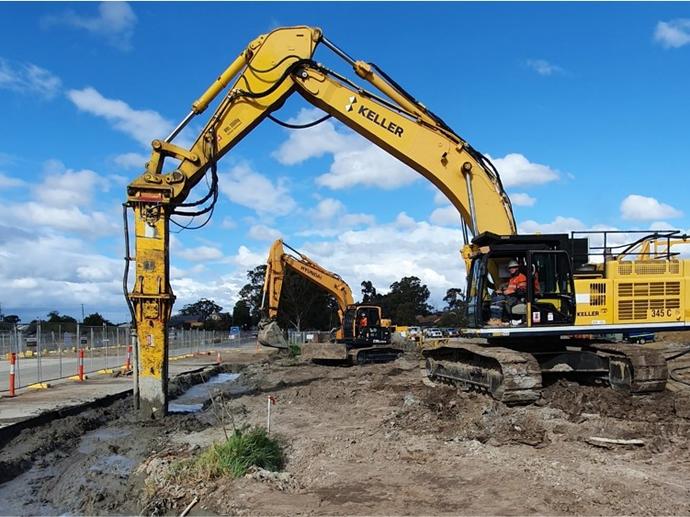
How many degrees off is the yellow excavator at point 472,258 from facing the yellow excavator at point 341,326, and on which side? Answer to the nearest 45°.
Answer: approximately 90° to its right

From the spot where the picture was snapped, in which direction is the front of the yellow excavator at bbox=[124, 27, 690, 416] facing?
facing to the left of the viewer

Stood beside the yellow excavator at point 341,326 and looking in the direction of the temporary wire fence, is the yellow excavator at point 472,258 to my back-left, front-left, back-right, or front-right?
front-left
